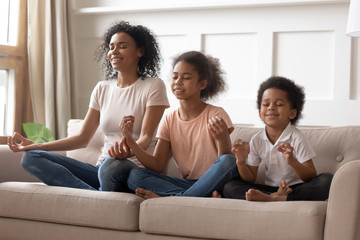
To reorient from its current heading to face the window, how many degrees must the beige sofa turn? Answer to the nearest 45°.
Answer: approximately 135° to its right

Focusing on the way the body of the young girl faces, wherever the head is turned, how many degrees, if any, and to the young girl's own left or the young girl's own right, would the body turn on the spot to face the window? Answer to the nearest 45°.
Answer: approximately 90° to the young girl's own right

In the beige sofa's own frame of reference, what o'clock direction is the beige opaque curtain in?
The beige opaque curtain is roughly at 5 o'clock from the beige sofa.

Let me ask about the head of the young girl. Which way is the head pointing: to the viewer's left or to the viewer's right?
to the viewer's left

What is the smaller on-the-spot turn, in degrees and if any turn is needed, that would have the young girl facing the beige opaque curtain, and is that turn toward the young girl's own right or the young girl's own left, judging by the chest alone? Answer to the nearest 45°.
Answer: approximately 90° to the young girl's own right

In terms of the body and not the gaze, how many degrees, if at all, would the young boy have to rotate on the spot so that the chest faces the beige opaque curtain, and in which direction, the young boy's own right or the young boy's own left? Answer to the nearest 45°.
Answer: approximately 90° to the young boy's own right

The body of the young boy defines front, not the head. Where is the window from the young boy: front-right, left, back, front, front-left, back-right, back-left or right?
right
